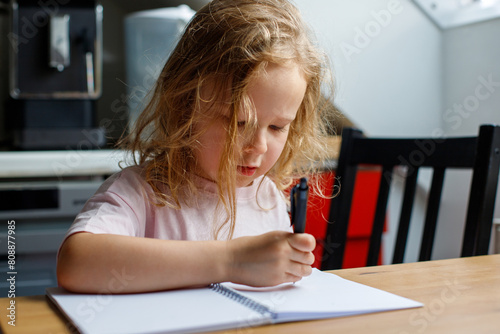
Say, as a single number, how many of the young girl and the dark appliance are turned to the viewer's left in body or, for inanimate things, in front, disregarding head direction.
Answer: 0

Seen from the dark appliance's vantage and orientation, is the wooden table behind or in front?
in front

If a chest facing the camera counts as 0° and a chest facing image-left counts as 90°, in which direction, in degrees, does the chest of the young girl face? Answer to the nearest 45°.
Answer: approximately 315°

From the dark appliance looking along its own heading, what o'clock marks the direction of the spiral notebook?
The spiral notebook is roughly at 12 o'clock from the dark appliance.

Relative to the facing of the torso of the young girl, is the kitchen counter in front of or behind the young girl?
behind

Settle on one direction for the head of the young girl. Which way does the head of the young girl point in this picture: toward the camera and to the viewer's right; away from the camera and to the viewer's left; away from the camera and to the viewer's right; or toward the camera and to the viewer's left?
toward the camera and to the viewer's right

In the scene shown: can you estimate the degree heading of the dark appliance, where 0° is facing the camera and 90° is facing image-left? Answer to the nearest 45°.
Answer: approximately 0°

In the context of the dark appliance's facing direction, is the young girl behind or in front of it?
in front
